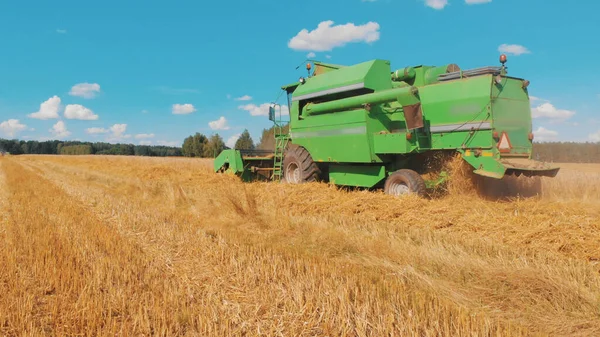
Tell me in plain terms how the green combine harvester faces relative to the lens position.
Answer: facing away from the viewer and to the left of the viewer
